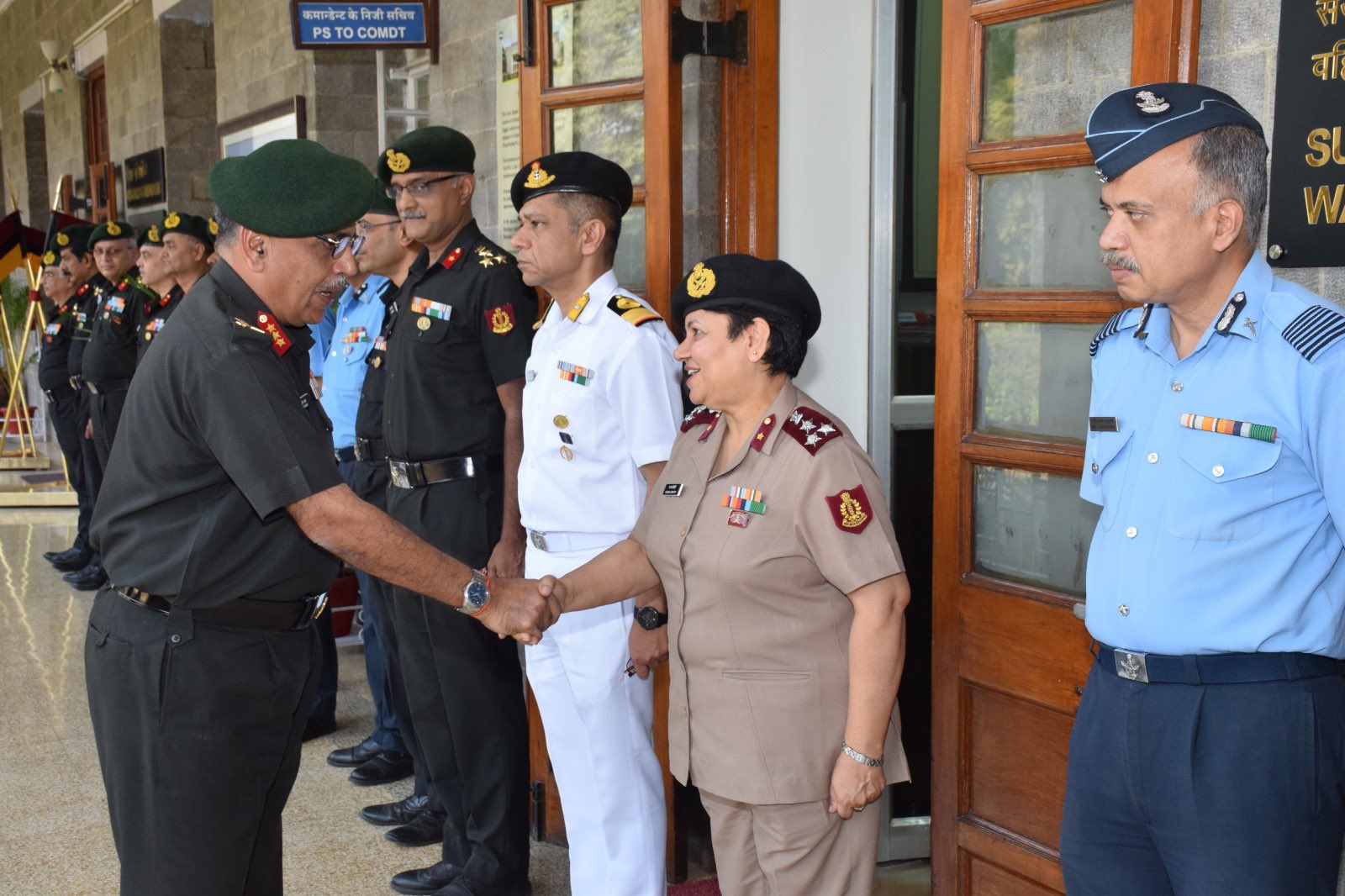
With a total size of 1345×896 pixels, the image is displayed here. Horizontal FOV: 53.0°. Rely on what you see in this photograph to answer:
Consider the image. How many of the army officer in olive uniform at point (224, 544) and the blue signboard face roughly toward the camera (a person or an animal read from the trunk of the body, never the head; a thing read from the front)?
1

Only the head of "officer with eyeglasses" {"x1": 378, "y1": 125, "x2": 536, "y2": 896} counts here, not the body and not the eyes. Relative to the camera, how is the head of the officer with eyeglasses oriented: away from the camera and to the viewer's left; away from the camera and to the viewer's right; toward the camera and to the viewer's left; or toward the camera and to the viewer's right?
toward the camera and to the viewer's left

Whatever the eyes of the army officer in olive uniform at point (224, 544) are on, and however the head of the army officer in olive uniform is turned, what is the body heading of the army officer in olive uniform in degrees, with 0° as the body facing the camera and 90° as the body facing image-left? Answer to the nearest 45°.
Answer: approximately 270°

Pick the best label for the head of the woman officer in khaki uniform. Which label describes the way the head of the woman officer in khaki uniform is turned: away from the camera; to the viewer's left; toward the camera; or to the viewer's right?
to the viewer's left

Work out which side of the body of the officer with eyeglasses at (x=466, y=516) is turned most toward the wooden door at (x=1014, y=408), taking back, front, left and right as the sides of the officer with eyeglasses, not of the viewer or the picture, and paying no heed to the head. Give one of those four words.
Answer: left

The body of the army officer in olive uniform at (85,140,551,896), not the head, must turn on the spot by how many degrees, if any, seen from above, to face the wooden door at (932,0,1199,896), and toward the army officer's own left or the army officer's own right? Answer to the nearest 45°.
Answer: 0° — they already face it

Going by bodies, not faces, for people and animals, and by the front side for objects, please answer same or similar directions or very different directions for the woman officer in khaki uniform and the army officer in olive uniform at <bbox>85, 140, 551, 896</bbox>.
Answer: very different directions

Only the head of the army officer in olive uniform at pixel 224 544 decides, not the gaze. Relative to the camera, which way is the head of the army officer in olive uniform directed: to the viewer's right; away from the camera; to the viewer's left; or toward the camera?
to the viewer's right

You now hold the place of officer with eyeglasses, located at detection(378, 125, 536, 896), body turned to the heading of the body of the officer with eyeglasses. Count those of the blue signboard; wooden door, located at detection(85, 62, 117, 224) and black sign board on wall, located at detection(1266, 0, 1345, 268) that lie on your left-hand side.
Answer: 1

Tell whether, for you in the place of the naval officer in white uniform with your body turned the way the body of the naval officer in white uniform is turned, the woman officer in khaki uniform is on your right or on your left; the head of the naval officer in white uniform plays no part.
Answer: on your left

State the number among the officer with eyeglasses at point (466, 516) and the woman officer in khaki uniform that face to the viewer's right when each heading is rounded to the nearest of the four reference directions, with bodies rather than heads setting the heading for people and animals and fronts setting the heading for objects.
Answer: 0

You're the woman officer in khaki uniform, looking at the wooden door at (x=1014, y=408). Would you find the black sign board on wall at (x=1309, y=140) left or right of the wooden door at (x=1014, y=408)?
right

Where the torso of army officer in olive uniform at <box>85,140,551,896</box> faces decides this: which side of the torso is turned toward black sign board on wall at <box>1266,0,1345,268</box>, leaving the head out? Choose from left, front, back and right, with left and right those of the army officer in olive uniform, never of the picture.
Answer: front

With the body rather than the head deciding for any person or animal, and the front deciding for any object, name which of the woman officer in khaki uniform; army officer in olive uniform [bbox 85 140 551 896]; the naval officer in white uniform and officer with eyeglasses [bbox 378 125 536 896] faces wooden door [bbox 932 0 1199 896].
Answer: the army officer in olive uniform

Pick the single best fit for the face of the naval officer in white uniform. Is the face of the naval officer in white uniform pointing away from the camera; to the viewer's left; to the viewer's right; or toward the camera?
to the viewer's left
